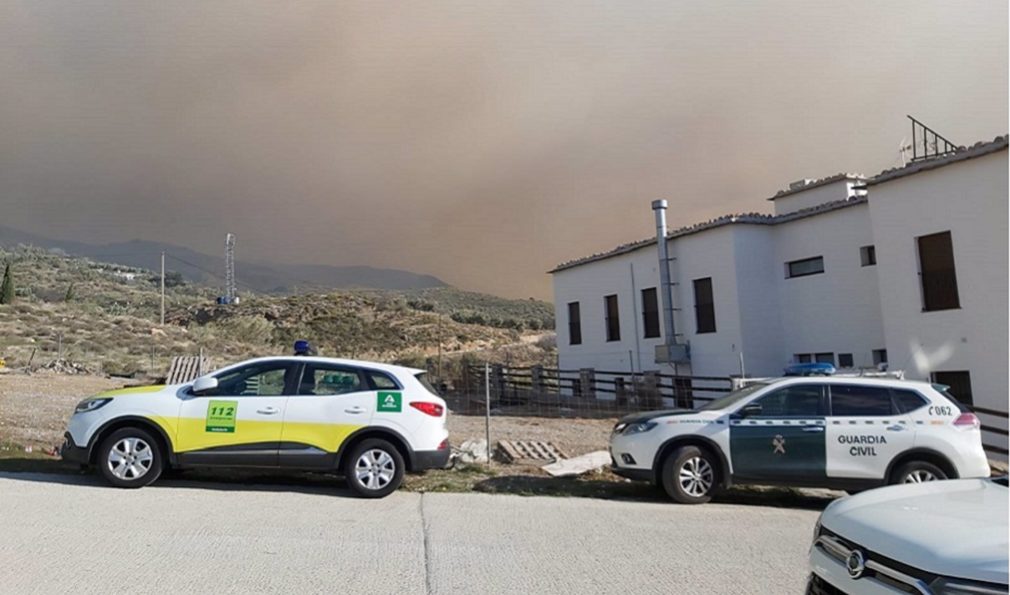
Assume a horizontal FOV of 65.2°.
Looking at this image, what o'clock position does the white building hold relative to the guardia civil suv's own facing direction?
The white building is roughly at 3 o'clock from the guardia civil suv.

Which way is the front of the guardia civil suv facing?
to the viewer's left

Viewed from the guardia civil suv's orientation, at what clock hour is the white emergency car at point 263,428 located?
The white emergency car is roughly at 11 o'clock from the guardia civil suv.

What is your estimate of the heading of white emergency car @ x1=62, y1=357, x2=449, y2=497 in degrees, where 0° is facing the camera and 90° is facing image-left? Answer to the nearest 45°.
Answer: approximately 90°

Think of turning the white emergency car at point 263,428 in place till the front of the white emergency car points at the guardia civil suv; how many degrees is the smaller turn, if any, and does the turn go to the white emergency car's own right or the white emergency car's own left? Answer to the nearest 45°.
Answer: approximately 180°

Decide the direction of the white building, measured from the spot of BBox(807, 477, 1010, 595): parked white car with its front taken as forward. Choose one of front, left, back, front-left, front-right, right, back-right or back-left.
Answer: back-right

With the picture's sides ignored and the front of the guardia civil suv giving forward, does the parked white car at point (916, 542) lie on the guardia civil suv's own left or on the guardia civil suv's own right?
on the guardia civil suv's own left

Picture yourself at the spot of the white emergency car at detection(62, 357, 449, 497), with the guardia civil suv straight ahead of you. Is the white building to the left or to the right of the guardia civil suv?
left

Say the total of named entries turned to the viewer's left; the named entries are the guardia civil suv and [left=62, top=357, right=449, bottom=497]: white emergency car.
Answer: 2

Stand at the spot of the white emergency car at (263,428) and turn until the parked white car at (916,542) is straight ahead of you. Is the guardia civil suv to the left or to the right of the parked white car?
left
